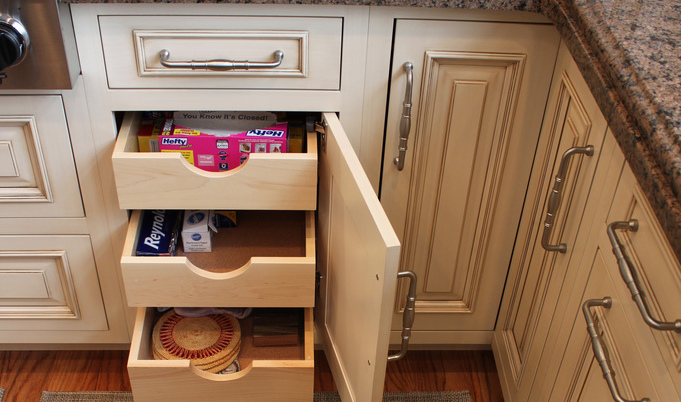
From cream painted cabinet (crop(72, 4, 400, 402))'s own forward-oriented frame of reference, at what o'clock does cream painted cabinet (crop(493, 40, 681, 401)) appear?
cream painted cabinet (crop(493, 40, 681, 401)) is roughly at 10 o'clock from cream painted cabinet (crop(72, 4, 400, 402)).

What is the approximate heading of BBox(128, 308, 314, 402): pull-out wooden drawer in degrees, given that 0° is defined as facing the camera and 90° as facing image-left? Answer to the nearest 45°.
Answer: approximately 0°

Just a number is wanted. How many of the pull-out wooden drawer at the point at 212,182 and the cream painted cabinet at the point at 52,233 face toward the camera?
2

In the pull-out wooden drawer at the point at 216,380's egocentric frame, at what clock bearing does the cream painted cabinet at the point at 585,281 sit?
The cream painted cabinet is roughly at 10 o'clock from the pull-out wooden drawer.

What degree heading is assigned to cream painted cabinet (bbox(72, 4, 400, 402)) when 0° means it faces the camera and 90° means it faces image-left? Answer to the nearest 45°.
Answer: approximately 0°
